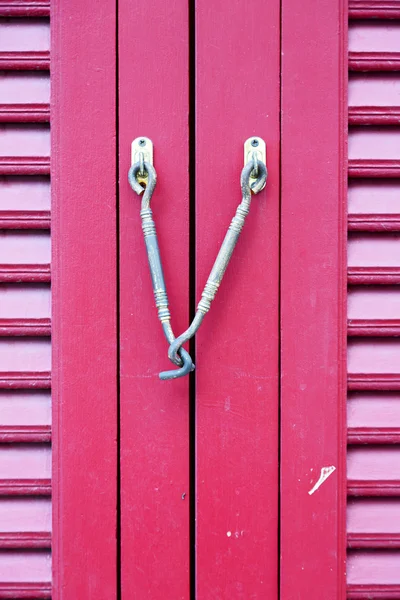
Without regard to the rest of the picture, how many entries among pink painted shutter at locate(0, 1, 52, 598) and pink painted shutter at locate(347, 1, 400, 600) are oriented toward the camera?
2

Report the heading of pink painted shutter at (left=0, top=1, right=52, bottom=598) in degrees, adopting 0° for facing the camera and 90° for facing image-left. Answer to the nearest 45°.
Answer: approximately 0°

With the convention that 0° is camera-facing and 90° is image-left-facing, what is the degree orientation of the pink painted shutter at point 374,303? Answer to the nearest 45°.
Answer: approximately 0°
